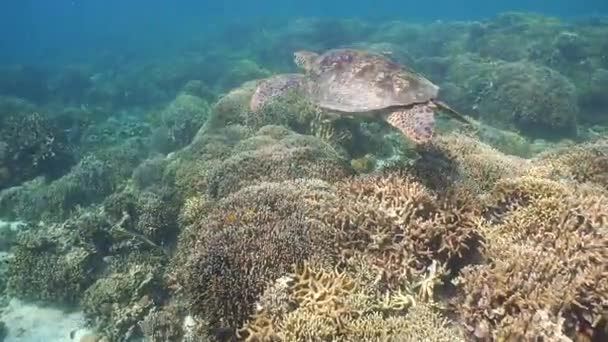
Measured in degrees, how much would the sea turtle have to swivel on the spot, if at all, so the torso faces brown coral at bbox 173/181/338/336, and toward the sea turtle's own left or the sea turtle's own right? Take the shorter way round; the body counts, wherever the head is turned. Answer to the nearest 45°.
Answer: approximately 90° to the sea turtle's own left

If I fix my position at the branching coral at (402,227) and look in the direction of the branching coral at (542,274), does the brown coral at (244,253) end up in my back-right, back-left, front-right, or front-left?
back-right

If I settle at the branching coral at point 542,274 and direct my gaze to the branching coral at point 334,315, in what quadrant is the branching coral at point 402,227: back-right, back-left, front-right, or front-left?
front-right

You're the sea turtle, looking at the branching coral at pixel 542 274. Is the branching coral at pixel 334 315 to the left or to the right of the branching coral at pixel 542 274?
right

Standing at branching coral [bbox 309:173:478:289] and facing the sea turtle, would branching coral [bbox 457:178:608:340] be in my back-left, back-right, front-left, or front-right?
back-right

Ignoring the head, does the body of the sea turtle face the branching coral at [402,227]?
no

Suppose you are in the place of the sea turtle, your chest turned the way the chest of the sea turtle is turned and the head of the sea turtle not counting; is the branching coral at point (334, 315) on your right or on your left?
on your left

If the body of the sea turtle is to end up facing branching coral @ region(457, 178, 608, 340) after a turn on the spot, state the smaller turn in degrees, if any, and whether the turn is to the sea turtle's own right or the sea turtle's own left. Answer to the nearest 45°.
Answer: approximately 180°

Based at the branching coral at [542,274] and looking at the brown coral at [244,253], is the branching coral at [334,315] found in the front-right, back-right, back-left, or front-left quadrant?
front-left

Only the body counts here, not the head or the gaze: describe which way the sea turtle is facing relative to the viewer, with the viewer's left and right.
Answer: facing away from the viewer and to the left of the viewer
